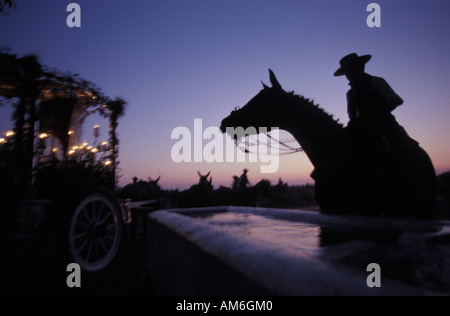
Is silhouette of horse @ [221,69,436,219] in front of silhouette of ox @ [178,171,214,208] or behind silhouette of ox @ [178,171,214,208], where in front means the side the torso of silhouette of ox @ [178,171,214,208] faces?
in front

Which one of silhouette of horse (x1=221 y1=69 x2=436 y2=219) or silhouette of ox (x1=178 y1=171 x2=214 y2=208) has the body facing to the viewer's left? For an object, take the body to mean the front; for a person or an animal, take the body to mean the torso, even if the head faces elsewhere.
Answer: silhouette of horse (x1=221 y1=69 x2=436 y2=219)

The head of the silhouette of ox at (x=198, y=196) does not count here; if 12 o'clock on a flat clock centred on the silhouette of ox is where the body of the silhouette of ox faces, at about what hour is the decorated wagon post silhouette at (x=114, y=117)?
The decorated wagon post silhouette is roughly at 2 o'clock from the silhouette of ox.

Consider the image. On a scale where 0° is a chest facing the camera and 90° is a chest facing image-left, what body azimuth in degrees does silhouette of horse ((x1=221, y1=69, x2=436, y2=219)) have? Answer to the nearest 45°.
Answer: approximately 90°

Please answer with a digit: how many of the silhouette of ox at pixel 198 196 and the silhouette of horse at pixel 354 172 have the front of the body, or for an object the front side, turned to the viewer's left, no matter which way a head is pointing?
1

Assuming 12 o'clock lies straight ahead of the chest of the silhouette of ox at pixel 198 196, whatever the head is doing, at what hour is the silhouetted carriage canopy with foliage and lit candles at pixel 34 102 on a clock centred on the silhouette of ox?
The silhouetted carriage canopy with foliage and lit candles is roughly at 2 o'clock from the silhouette of ox.

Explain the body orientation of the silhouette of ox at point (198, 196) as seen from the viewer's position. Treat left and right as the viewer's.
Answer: facing the viewer and to the right of the viewer

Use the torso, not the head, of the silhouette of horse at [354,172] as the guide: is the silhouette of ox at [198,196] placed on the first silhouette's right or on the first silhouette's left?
on the first silhouette's right

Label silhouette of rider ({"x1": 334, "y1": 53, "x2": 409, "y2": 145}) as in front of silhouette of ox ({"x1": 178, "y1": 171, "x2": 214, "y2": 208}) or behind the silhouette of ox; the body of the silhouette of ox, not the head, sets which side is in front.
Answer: in front
